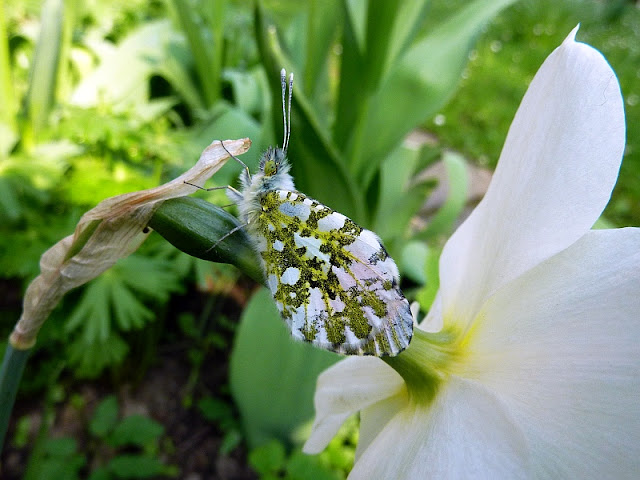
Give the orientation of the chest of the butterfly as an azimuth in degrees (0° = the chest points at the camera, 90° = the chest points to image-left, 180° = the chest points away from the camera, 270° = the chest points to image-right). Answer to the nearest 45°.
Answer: approximately 90°

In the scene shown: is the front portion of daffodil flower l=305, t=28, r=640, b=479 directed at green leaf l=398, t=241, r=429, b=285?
no

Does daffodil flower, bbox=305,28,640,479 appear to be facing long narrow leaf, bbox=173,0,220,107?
no

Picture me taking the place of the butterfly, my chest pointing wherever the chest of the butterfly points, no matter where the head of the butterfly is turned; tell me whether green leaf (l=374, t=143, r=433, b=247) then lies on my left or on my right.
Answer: on my right

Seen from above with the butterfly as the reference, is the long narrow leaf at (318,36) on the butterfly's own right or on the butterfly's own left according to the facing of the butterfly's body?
on the butterfly's own right

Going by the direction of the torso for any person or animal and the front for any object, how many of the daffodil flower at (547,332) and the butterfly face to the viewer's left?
1

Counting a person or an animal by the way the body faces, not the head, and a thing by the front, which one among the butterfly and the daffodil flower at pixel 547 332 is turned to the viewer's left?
the butterfly
